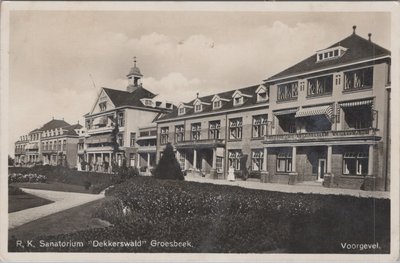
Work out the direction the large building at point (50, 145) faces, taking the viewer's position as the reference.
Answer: facing the viewer and to the left of the viewer
